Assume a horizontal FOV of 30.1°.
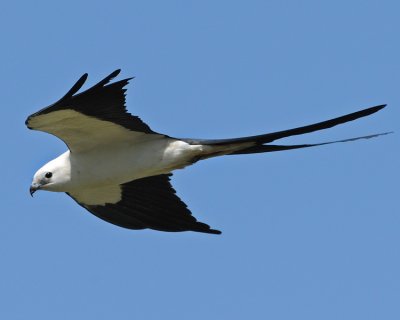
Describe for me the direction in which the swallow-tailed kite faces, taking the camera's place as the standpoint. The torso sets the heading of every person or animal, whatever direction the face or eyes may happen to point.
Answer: facing to the left of the viewer
